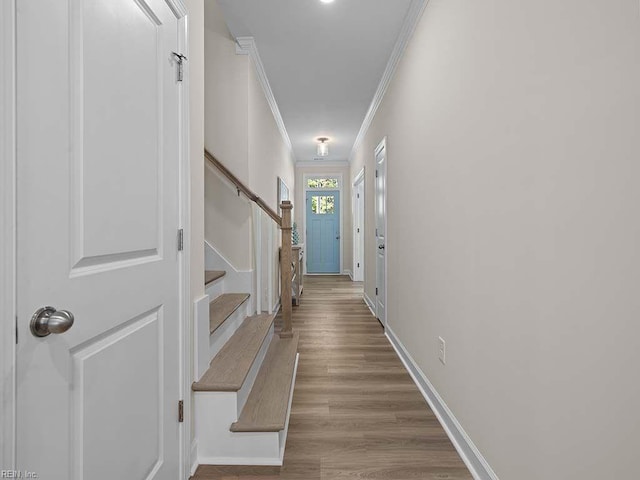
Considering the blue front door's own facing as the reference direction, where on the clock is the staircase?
The staircase is roughly at 12 o'clock from the blue front door.

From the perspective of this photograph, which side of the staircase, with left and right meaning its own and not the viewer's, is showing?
right

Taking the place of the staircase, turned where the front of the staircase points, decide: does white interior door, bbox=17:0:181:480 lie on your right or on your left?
on your right

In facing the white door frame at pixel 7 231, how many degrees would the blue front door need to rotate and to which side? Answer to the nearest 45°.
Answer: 0° — it already faces it

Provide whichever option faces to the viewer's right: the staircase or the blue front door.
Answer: the staircase

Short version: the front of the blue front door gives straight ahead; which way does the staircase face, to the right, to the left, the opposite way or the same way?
to the left
